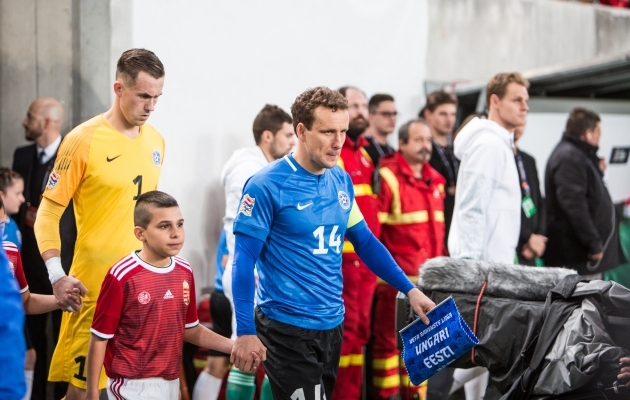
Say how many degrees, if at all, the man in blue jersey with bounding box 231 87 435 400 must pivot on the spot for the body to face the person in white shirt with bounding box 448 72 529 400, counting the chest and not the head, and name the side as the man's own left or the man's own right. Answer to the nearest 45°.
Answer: approximately 90° to the man's own left

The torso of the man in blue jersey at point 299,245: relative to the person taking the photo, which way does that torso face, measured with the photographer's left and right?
facing the viewer and to the right of the viewer

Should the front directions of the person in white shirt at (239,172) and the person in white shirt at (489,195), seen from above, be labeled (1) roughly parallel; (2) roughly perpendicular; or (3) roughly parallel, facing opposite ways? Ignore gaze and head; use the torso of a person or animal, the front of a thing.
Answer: roughly parallel

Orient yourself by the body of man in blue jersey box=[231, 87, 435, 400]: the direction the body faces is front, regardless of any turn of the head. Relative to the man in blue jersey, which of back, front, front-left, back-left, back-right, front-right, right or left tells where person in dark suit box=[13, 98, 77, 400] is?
back

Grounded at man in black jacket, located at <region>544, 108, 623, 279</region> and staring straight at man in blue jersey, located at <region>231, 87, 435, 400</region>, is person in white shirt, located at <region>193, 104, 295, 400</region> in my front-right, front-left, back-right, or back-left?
front-right

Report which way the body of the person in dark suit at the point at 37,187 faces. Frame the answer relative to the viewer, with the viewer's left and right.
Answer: facing the viewer and to the left of the viewer

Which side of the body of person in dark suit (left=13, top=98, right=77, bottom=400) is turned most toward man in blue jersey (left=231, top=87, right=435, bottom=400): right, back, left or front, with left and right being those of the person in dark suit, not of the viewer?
left
